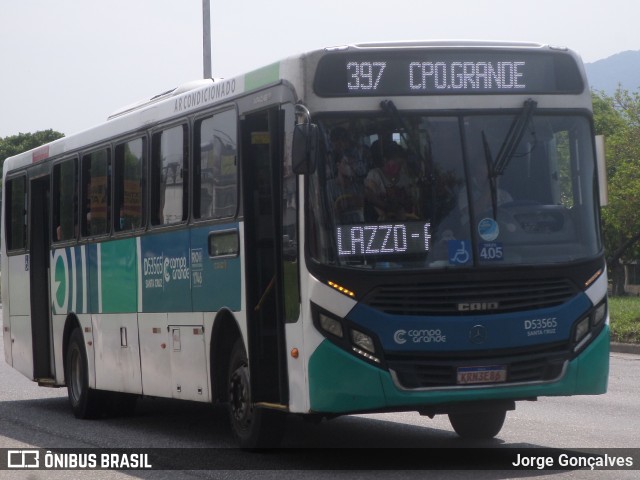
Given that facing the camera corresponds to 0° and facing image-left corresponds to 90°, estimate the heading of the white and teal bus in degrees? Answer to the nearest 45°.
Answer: approximately 315°
